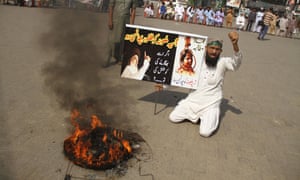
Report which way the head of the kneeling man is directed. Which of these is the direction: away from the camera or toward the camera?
toward the camera

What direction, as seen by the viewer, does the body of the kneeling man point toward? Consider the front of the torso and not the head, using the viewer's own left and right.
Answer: facing the viewer and to the left of the viewer
